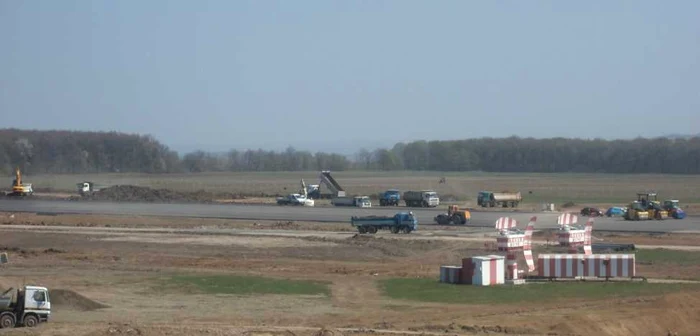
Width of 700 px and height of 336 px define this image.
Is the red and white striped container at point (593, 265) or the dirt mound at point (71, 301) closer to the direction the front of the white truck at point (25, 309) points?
the red and white striped container

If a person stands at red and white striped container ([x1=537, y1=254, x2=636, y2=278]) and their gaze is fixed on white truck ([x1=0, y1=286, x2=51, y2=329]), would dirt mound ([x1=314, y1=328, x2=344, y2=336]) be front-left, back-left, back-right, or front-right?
front-left

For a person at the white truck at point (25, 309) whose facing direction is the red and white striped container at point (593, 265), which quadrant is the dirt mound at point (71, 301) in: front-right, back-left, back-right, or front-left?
front-left

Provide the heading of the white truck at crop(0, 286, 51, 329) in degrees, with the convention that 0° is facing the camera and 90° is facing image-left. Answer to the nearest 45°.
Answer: approximately 270°

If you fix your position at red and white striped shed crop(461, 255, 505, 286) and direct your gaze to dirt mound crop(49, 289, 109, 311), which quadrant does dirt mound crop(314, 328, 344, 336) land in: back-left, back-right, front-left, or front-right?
front-left

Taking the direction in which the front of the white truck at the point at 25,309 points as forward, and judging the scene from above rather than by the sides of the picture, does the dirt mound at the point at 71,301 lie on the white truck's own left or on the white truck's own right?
on the white truck's own left

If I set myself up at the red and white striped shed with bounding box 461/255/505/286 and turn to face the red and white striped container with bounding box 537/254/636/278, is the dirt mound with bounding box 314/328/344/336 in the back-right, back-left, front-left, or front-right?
back-right

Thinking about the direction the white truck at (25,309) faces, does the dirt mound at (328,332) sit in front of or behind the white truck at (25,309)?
in front

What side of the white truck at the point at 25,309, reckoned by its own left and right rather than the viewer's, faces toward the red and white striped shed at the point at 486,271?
front
